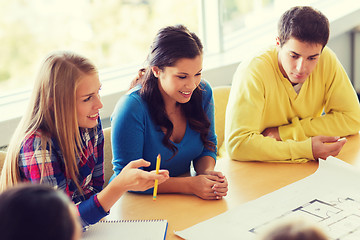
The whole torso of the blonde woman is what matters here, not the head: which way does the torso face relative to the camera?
to the viewer's right

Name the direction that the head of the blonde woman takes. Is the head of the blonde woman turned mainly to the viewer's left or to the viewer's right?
to the viewer's right
